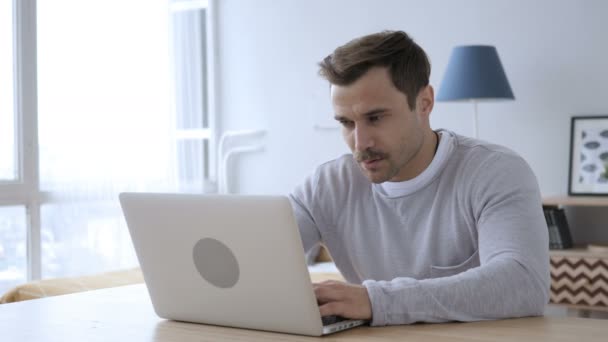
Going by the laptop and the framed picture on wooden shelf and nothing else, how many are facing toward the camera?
1

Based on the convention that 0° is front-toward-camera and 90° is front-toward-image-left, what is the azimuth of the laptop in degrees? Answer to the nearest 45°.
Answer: approximately 225°

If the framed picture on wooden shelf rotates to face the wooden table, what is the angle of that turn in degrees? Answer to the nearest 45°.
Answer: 0° — it already faces it

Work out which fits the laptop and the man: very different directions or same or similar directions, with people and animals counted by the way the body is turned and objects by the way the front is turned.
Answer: very different directions

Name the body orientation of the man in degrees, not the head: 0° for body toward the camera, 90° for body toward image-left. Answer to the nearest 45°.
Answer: approximately 45°

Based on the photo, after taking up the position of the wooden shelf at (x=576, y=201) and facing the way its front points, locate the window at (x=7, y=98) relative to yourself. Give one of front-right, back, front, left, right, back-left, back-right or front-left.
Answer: right

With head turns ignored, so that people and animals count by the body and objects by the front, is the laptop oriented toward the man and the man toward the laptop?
yes

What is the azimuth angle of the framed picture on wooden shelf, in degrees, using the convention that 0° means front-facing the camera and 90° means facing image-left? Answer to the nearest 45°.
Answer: approximately 0°

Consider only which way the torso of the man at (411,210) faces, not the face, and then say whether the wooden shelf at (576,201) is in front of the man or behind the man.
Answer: behind

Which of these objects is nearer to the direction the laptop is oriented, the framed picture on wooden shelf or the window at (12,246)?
the framed picture on wooden shelf

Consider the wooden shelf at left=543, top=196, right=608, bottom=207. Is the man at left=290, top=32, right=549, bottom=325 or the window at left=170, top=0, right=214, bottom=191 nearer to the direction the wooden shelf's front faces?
the man
